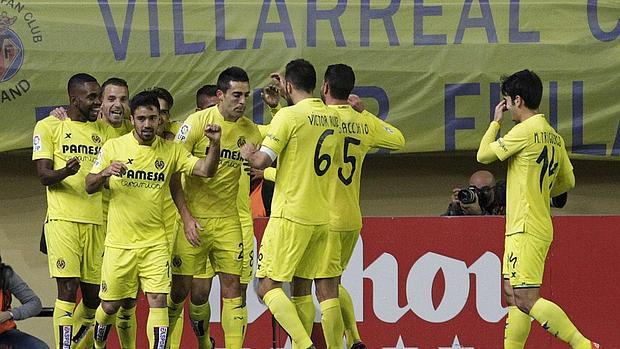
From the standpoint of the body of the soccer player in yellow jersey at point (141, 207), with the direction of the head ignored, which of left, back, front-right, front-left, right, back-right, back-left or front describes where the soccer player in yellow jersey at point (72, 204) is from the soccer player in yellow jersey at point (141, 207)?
back-right

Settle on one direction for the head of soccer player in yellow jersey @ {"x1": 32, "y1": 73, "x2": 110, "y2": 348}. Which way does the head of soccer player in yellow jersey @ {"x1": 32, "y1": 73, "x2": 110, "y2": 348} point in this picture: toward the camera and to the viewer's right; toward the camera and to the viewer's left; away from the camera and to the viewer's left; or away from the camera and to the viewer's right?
toward the camera and to the viewer's right

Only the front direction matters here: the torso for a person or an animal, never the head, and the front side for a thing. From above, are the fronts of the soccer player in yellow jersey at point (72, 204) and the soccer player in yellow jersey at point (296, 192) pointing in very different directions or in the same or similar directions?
very different directions

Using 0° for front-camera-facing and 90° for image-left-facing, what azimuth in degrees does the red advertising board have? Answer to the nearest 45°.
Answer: approximately 0°

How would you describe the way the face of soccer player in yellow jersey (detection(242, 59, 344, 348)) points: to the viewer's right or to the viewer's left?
to the viewer's left
